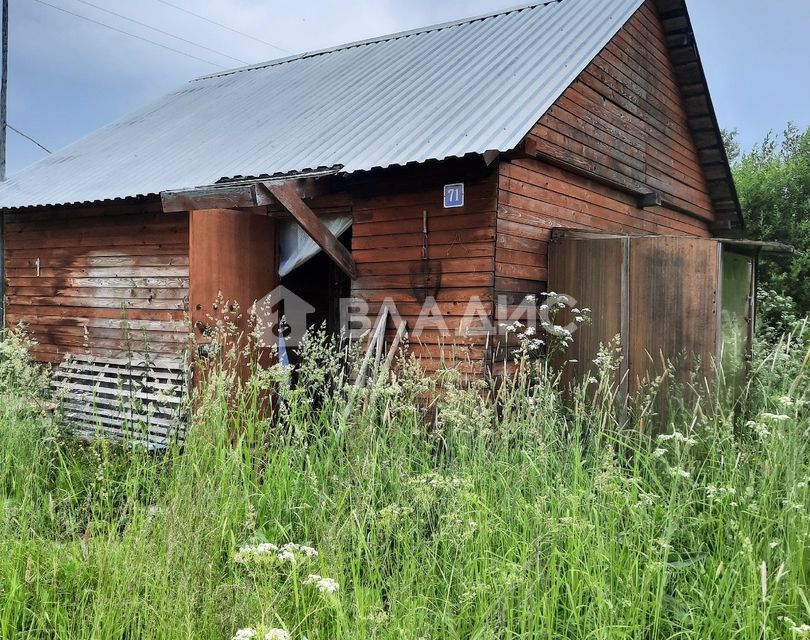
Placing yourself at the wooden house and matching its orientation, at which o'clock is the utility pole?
The utility pole is roughly at 3 o'clock from the wooden house.

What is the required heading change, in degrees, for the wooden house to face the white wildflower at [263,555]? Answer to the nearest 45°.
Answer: approximately 45° to its left

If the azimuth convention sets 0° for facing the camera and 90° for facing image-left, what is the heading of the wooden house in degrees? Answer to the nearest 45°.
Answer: approximately 45°

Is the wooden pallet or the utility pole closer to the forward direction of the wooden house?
the wooden pallet

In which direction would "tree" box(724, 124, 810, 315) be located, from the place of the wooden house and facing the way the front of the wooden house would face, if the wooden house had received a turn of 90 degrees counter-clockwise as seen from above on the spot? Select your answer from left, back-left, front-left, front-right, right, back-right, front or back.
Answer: left

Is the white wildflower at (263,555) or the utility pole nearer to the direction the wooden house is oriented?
the white wildflower
